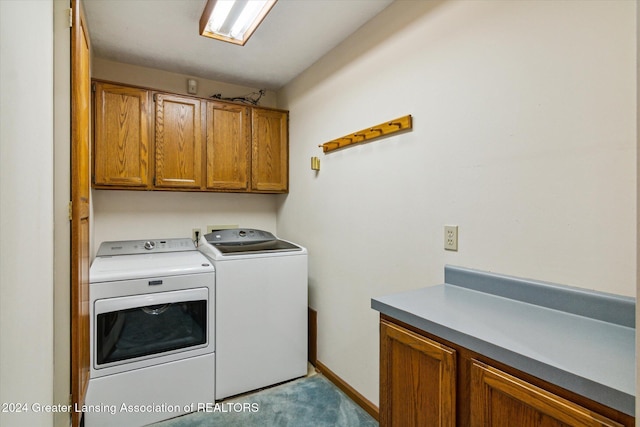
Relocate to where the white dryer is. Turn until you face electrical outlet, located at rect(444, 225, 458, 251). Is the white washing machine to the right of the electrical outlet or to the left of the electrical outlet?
left

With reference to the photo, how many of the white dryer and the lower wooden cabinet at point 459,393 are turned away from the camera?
0

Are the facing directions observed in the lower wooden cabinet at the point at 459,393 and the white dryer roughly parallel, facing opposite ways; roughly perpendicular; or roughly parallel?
roughly perpendicular

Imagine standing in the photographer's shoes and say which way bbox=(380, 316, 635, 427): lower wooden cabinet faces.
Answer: facing the viewer and to the left of the viewer

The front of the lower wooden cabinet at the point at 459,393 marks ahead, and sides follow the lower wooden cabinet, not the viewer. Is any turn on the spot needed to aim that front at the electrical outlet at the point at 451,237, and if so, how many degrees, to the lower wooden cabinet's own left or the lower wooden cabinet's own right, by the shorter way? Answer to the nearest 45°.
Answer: approximately 135° to the lower wooden cabinet's own right

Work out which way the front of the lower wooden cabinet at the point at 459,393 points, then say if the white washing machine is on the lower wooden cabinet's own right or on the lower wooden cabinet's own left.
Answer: on the lower wooden cabinet's own right

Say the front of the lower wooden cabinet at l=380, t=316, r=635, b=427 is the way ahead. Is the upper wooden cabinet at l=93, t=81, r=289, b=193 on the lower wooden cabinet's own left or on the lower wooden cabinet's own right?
on the lower wooden cabinet's own right

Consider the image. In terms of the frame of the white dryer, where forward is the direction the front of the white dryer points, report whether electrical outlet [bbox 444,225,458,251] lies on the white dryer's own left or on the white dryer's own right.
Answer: on the white dryer's own left

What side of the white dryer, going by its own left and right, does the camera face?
front
